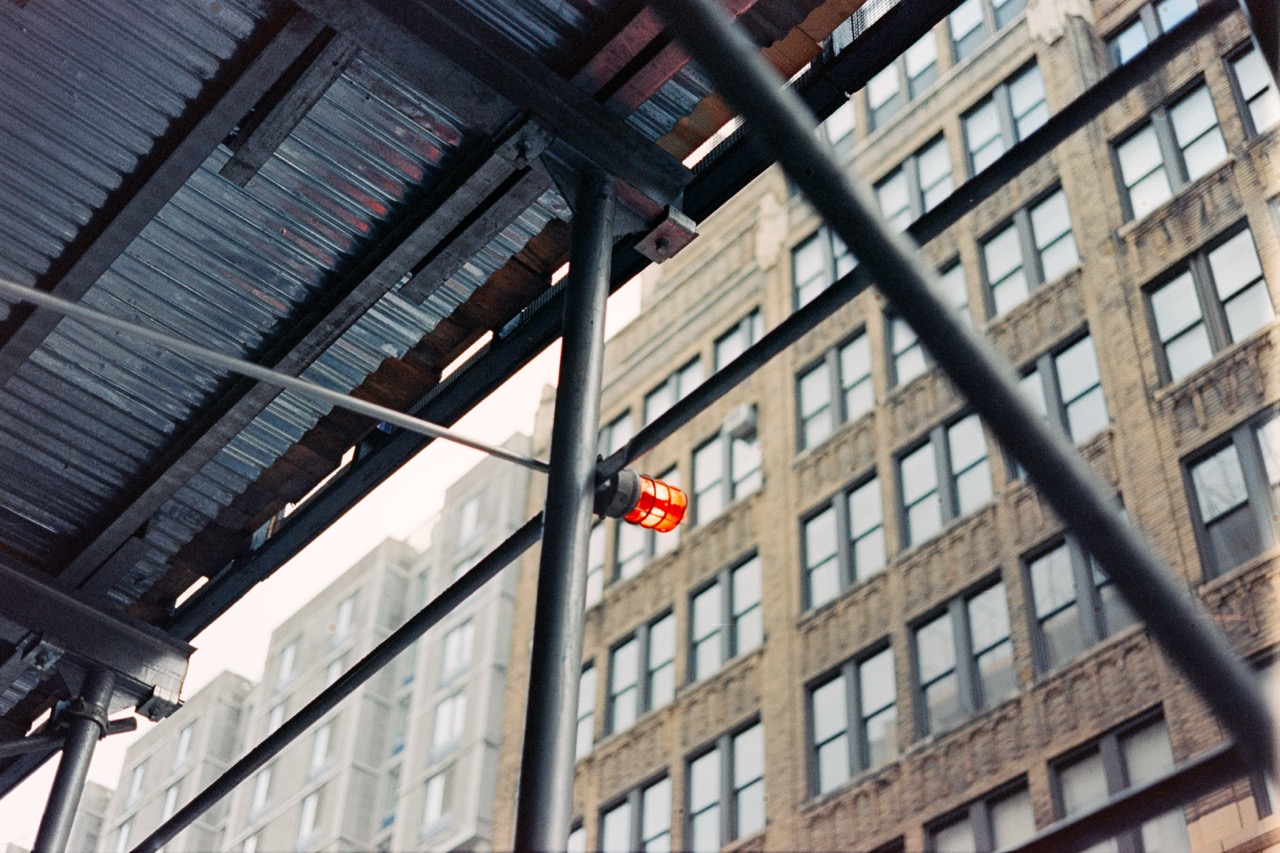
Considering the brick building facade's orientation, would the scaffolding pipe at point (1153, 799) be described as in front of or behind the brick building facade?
in front

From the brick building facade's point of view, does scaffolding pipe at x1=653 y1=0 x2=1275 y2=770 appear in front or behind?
in front

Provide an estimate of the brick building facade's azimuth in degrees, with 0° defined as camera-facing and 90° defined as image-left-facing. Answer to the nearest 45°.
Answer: approximately 45°

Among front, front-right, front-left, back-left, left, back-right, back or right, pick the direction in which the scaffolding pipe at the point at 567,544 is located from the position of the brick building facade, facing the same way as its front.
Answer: front-left

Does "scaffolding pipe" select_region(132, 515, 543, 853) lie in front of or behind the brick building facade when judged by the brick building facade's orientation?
in front
